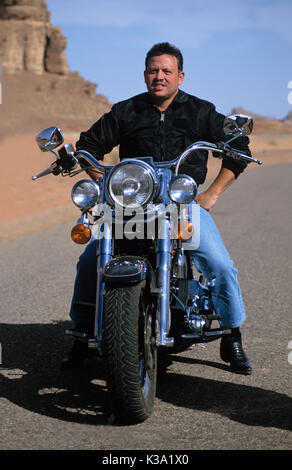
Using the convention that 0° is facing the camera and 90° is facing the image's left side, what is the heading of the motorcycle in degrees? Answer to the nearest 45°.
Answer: approximately 0°

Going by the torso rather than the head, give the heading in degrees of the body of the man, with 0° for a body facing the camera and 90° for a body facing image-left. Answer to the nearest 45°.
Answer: approximately 0°
